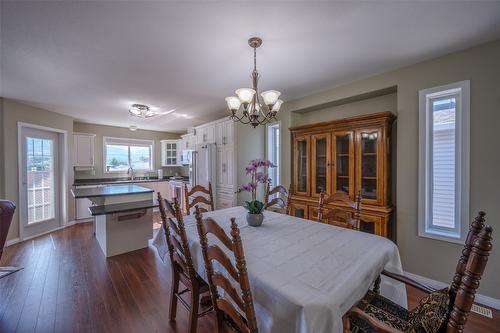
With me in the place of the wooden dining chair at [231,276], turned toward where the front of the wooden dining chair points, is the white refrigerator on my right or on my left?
on my left

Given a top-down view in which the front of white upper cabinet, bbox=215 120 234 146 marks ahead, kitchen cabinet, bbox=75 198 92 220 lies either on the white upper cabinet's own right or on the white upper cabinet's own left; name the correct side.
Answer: on the white upper cabinet's own right

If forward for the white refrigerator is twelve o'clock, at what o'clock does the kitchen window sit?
The kitchen window is roughly at 3 o'clock from the white refrigerator.

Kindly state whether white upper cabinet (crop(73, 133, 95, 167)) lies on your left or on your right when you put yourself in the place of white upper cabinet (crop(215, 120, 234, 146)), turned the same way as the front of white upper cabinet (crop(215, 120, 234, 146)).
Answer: on your right

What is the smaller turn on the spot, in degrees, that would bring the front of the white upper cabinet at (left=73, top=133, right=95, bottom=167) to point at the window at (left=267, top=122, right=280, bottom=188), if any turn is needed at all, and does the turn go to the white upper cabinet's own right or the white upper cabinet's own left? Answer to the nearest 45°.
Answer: approximately 45° to the white upper cabinet's own left

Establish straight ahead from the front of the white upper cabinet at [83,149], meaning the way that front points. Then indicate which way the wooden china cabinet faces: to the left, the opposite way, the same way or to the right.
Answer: to the right

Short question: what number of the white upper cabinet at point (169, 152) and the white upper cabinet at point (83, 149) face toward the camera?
2

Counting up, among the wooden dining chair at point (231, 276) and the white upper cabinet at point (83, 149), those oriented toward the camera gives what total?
1

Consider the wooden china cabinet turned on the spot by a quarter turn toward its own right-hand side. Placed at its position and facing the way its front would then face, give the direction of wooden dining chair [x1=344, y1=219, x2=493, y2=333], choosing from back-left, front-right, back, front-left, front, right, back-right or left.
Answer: back-left

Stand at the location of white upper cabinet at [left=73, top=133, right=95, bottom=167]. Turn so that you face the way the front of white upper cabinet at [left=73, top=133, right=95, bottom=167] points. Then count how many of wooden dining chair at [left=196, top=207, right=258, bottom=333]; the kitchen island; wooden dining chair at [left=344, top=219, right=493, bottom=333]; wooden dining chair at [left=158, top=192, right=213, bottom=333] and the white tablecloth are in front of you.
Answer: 5

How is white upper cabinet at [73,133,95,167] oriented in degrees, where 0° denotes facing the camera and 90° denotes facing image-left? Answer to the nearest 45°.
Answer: approximately 0°

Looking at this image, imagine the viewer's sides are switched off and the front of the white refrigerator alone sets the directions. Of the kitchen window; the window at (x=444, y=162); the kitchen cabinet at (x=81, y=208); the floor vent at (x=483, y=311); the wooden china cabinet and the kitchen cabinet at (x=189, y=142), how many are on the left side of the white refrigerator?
3

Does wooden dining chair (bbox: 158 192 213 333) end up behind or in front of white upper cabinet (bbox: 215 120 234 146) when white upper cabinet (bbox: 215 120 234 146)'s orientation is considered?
in front

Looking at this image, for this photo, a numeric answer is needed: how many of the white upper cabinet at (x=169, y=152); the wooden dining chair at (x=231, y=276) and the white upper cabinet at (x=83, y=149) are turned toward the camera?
2
